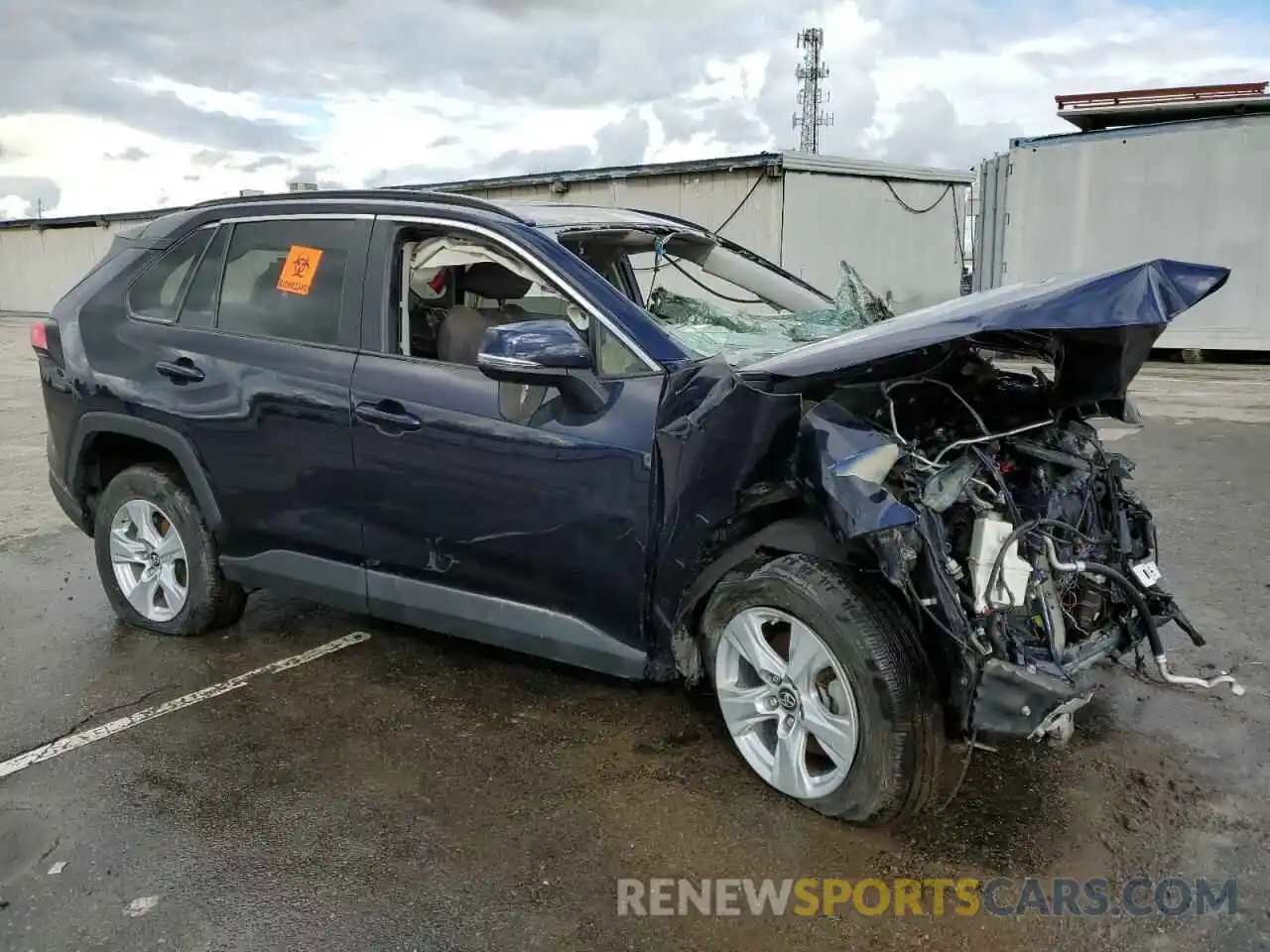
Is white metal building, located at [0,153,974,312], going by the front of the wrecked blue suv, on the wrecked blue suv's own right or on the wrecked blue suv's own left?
on the wrecked blue suv's own left

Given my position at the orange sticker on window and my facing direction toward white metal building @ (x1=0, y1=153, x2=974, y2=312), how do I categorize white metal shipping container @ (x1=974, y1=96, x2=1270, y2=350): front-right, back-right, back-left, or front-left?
front-right

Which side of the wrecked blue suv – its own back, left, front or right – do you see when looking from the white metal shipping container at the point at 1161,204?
left

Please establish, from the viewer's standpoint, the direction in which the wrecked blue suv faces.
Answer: facing the viewer and to the right of the viewer
